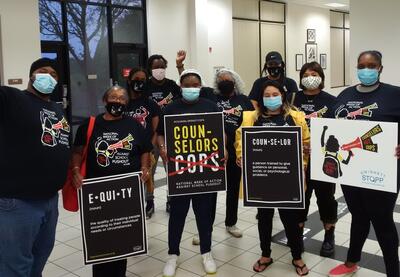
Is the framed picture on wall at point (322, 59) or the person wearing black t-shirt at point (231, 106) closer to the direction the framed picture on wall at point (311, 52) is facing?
the person wearing black t-shirt

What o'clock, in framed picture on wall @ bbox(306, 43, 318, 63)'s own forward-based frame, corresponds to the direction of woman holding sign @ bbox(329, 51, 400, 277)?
The woman holding sign is roughly at 12 o'clock from the framed picture on wall.

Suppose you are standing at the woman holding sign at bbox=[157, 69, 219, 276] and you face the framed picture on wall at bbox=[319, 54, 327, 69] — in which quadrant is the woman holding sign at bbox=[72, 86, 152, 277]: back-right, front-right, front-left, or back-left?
back-left

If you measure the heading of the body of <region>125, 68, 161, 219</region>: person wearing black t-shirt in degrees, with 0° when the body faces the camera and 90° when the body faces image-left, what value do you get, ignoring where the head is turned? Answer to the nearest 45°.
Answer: approximately 0°
